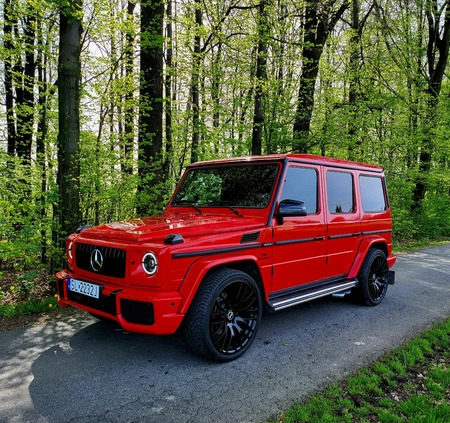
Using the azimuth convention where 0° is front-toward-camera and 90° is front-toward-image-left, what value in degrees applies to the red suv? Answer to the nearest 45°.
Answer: approximately 45°
